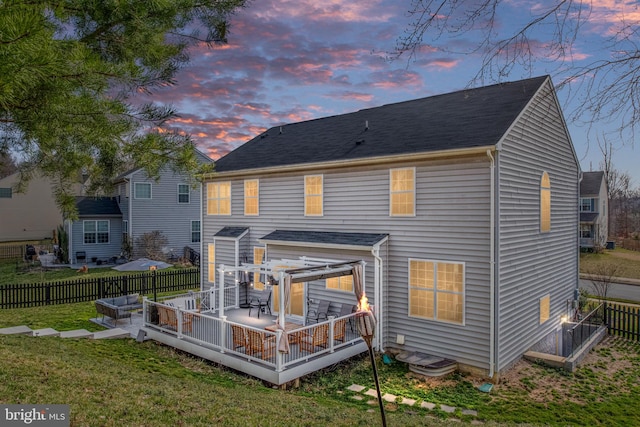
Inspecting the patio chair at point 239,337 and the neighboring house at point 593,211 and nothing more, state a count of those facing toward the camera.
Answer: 1

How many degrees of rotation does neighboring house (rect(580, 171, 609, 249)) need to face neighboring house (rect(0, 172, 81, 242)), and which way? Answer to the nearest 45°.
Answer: approximately 45° to its right

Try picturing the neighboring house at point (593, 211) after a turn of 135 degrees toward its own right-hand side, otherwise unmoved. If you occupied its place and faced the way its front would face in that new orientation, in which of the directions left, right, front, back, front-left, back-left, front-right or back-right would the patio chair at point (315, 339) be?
back-left

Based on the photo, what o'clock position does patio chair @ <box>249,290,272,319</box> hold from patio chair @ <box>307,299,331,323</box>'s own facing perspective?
patio chair @ <box>249,290,272,319</box> is roughly at 3 o'clock from patio chair @ <box>307,299,331,323</box>.

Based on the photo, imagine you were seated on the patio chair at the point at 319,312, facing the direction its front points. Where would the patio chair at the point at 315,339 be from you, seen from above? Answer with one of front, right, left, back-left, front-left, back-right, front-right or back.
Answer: front-left

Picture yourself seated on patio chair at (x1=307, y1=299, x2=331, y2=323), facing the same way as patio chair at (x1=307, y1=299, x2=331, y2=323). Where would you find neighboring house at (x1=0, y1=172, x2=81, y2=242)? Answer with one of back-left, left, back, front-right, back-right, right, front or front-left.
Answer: right

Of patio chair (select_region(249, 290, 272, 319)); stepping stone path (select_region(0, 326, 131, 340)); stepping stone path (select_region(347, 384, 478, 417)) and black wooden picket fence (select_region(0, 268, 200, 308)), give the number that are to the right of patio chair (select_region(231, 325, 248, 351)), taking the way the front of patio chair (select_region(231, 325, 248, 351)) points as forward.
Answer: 1

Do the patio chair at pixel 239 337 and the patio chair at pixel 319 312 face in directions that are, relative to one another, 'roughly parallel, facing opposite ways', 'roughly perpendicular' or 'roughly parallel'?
roughly parallel, facing opposite ways

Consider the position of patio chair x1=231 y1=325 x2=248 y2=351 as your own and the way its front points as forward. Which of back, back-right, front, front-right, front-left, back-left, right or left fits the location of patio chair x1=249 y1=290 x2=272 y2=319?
front-left

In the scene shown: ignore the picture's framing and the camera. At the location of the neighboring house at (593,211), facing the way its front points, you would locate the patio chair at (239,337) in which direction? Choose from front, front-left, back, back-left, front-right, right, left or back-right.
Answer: front

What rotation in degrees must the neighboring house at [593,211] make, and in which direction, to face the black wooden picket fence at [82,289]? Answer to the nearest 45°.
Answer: approximately 45° to its right

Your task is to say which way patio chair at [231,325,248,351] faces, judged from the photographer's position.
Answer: facing away from the viewer and to the right of the viewer

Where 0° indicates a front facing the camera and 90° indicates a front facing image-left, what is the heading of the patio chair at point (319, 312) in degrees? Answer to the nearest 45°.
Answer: approximately 45°

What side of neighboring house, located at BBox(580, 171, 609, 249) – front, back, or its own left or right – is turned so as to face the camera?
front
